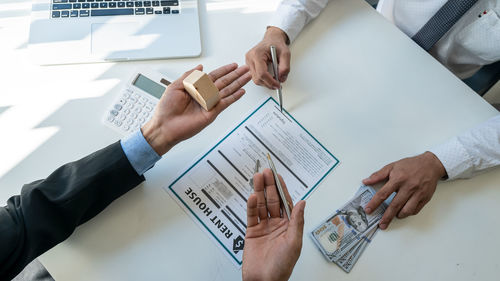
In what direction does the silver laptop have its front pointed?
toward the camera

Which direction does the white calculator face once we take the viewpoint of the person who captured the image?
facing the viewer and to the left of the viewer
